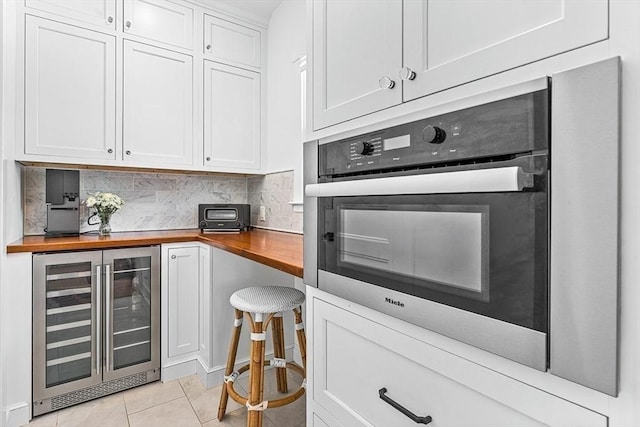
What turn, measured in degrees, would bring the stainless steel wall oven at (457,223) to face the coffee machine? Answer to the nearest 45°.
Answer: approximately 45° to its right

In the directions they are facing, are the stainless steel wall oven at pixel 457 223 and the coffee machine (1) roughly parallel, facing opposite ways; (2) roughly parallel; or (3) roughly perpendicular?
roughly perpendicular

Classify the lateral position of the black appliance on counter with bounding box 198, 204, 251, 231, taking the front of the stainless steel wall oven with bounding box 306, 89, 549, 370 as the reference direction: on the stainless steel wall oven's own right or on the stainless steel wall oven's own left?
on the stainless steel wall oven's own right

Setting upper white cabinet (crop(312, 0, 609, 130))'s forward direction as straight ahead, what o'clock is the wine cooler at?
The wine cooler is roughly at 2 o'clock from the upper white cabinet.

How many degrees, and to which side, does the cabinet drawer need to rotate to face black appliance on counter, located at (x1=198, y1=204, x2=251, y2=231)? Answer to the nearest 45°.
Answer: approximately 90° to its right

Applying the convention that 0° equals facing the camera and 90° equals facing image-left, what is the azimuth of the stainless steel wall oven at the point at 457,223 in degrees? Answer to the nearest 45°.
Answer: approximately 45°

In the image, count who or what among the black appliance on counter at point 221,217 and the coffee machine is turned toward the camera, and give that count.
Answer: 2
